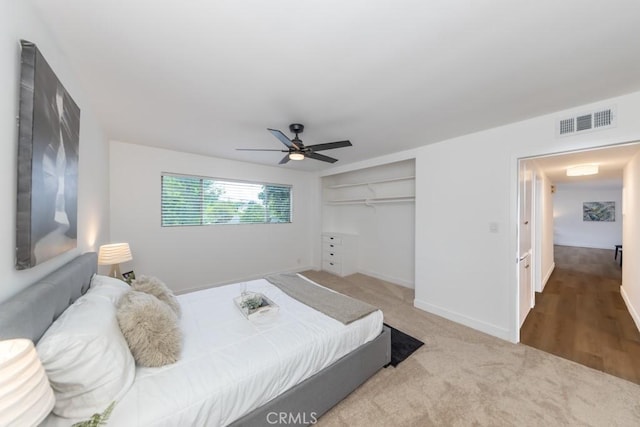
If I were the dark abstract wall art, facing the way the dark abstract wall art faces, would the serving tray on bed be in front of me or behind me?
in front

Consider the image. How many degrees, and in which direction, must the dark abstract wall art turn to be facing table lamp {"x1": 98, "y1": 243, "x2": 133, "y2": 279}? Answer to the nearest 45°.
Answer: approximately 90° to its left

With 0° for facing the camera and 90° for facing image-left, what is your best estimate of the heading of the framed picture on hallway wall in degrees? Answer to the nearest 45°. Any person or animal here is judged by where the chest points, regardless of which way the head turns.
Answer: approximately 0°

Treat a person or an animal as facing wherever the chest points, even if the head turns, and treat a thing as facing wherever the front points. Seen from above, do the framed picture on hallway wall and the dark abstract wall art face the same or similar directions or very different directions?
very different directions

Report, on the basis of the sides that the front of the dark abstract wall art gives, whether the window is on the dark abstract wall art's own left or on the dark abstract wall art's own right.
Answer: on the dark abstract wall art's own left

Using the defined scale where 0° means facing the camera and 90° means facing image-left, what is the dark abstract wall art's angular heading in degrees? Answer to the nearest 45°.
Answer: approximately 270°

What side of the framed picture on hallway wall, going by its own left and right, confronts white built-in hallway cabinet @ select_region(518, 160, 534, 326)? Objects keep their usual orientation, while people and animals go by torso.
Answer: front

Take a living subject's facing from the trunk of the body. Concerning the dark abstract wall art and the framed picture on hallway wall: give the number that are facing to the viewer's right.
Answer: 1

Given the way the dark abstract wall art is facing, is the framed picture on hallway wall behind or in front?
in front
